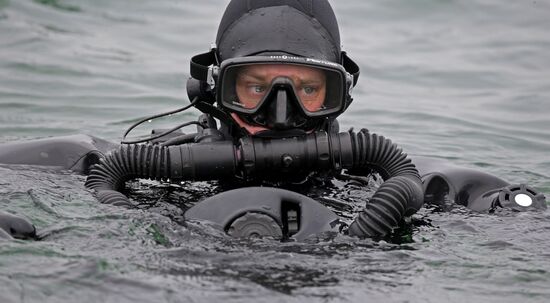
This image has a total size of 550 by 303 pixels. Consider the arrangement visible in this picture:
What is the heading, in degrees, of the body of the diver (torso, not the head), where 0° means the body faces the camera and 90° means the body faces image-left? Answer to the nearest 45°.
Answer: approximately 0°
